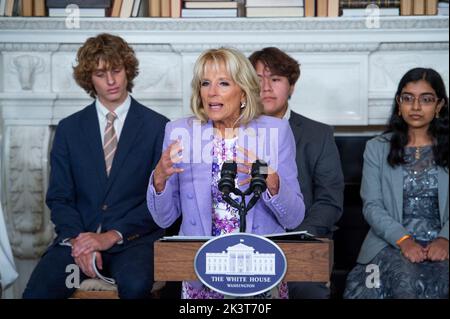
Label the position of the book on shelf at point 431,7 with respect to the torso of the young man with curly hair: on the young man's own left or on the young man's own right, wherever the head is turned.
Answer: on the young man's own left

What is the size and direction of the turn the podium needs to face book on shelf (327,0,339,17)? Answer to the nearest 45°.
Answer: approximately 180°
